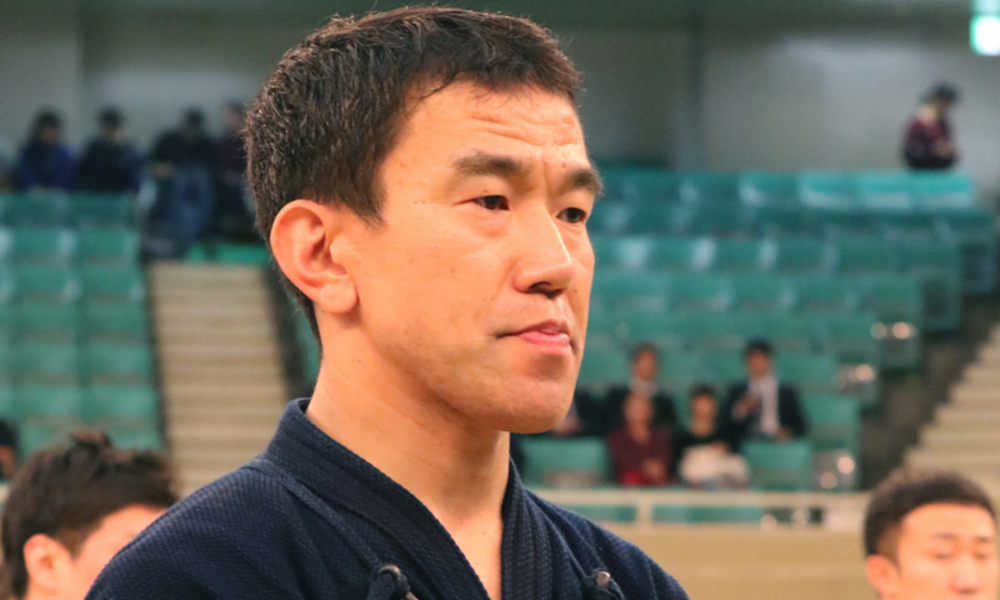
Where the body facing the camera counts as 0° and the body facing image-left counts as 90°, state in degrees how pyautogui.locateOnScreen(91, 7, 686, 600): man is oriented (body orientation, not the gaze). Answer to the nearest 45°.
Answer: approximately 315°

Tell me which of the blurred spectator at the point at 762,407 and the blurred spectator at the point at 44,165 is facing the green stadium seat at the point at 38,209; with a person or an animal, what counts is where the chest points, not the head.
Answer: the blurred spectator at the point at 44,165

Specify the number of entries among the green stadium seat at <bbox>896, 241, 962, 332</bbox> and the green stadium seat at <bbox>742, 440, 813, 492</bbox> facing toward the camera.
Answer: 2
